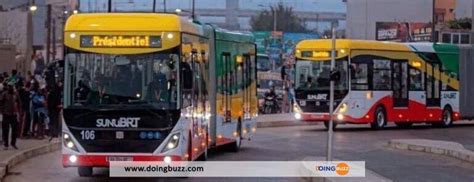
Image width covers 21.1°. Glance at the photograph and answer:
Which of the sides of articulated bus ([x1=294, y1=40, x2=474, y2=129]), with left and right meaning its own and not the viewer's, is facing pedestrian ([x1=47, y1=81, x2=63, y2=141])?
front

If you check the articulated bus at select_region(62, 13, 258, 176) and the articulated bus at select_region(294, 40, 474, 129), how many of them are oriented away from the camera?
0

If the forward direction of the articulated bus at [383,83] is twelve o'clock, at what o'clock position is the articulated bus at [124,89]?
the articulated bus at [124,89] is roughly at 11 o'clock from the articulated bus at [383,83].

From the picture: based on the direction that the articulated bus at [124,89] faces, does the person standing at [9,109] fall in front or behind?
behind

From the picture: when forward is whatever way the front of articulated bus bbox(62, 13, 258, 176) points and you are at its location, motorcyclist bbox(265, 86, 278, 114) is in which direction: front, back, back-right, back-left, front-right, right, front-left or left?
back

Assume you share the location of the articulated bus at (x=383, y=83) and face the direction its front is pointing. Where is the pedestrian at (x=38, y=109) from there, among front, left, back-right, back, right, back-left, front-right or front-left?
front

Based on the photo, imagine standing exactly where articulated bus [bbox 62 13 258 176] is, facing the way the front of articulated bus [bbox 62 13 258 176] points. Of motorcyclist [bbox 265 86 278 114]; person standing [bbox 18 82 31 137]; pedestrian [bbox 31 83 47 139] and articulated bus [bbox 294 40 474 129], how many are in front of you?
0

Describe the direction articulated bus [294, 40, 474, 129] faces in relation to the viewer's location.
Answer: facing the viewer and to the left of the viewer

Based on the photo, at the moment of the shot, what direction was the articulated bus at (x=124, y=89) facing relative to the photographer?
facing the viewer

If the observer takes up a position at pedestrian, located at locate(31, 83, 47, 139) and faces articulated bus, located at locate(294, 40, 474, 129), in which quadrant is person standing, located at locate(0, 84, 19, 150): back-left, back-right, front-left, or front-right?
back-right

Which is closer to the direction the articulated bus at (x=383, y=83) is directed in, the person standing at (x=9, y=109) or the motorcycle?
the person standing

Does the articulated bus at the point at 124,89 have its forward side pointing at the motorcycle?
no
